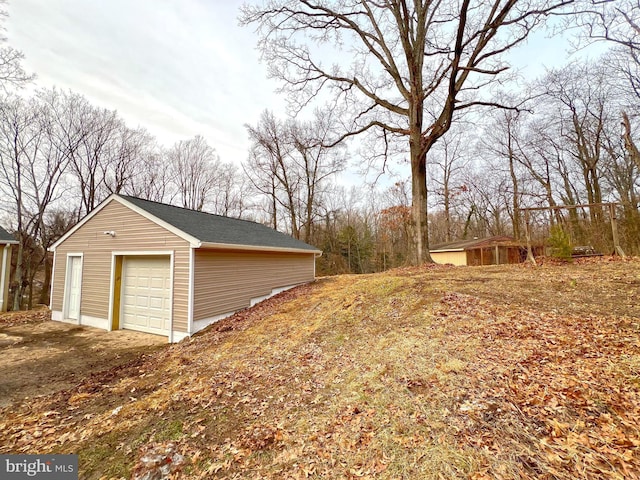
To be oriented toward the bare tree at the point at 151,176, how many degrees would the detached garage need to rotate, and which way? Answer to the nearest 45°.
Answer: approximately 135° to its right

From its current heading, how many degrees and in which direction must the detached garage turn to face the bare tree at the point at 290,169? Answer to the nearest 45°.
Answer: approximately 180°

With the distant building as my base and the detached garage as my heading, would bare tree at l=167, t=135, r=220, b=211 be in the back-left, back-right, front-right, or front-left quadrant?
front-right

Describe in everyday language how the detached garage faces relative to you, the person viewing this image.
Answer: facing the viewer and to the left of the viewer

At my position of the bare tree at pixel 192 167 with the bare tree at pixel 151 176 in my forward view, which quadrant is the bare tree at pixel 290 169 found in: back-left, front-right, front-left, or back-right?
back-left

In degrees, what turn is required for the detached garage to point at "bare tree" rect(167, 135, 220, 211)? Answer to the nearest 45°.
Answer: approximately 135° to its right

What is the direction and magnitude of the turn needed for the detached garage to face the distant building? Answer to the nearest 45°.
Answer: approximately 135° to its left
